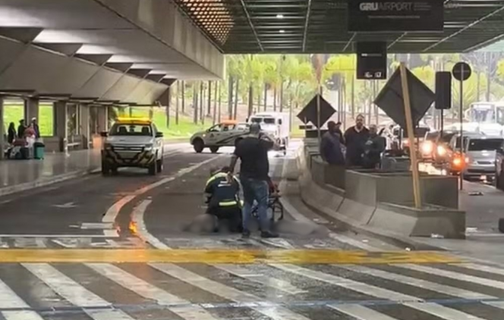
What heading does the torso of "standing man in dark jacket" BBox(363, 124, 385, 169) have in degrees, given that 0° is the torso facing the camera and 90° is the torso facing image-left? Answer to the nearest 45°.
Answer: approximately 45°

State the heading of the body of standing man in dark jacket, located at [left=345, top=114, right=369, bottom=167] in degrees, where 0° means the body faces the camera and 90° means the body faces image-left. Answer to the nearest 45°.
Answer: approximately 0°

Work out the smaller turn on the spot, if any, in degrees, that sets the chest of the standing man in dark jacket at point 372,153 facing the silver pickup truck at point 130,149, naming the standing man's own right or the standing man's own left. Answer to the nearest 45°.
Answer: approximately 90° to the standing man's own right

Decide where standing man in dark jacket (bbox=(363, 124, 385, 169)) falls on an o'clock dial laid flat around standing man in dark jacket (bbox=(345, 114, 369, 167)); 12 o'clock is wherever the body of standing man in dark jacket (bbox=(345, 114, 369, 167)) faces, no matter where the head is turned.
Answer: standing man in dark jacket (bbox=(363, 124, 385, 169)) is roughly at 10 o'clock from standing man in dark jacket (bbox=(345, 114, 369, 167)).

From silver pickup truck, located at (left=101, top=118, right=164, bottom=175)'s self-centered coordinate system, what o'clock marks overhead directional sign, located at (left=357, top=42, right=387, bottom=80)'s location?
The overhead directional sign is roughly at 8 o'clock from the silver pickup truck.
